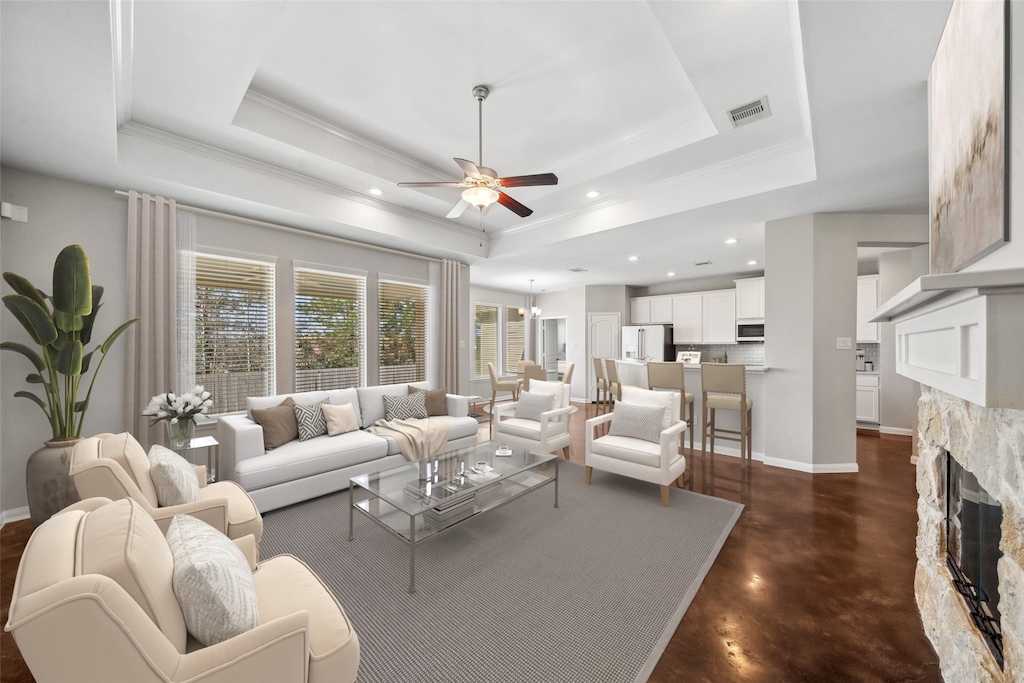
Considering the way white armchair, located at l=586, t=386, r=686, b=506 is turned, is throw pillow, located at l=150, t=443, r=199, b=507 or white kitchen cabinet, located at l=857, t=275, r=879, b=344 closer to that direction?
the throw pillow

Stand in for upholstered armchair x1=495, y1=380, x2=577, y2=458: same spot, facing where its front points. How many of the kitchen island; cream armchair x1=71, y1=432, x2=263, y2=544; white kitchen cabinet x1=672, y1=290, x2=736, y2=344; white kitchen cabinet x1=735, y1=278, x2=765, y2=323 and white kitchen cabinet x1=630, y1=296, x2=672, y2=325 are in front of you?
1

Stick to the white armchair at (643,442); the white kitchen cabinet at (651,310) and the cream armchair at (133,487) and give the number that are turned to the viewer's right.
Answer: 1

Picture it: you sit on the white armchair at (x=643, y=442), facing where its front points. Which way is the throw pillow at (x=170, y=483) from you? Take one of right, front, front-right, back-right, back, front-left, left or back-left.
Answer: front

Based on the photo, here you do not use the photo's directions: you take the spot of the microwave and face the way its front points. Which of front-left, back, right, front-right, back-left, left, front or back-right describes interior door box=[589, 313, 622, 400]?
right

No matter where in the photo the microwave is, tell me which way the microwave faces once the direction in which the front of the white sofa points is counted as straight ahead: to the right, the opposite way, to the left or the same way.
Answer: to the right

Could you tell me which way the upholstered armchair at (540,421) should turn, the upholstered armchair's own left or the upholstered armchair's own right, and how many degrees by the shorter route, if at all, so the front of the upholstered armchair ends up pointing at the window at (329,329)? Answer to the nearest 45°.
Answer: approximately 45° to the upholstered armchair's own right

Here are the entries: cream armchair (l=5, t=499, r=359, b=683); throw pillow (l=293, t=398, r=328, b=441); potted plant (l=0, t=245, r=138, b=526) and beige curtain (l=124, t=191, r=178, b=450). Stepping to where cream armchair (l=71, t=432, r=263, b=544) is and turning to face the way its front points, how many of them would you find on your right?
1

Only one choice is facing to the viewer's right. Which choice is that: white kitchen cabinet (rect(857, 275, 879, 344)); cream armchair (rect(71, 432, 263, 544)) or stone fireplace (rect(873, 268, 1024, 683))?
the cream armchair

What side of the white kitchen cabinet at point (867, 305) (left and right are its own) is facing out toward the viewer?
front

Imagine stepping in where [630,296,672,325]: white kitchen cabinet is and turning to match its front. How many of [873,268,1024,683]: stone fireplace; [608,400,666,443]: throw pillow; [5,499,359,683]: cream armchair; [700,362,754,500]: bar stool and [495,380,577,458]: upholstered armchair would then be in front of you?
5

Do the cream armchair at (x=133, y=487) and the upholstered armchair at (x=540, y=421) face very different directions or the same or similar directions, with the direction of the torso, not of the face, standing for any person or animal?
very different directions

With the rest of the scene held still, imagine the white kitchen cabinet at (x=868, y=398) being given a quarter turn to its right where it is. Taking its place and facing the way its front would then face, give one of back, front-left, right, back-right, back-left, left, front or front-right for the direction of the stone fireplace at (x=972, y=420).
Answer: left

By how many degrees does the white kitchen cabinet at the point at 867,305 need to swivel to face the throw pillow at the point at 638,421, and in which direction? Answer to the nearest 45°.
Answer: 0° — it already faces it

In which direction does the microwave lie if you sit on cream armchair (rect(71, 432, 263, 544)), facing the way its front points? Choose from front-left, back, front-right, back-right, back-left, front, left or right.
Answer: front

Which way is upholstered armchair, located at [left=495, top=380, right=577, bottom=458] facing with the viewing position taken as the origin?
facing the viewer and to the left of the viewer

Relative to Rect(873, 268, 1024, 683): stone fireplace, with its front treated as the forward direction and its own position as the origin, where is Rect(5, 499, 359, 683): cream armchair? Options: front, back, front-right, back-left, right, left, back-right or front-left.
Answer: front

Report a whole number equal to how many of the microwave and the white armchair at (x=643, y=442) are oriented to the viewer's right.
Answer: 0
